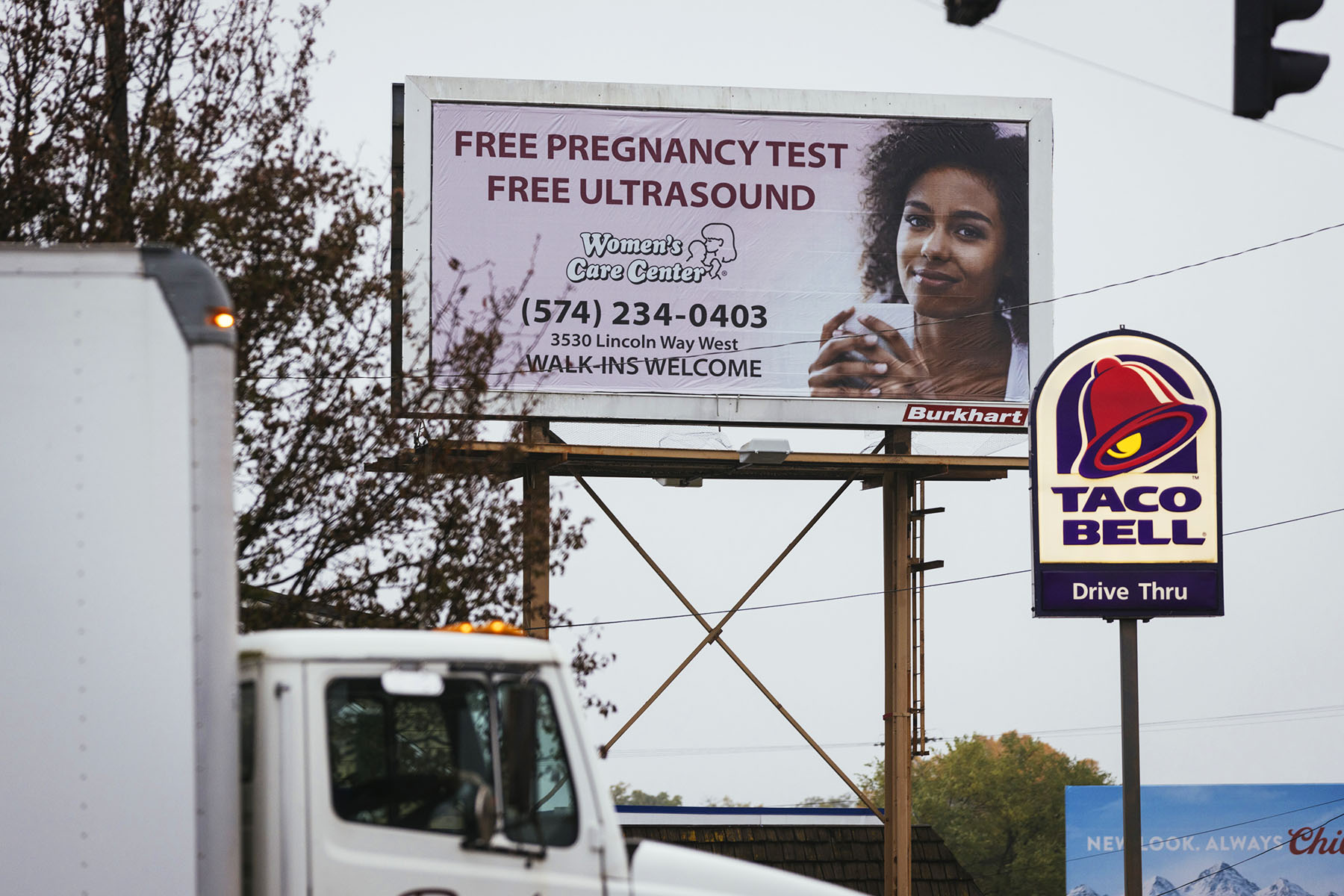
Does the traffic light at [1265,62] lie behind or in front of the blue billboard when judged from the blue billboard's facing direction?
in front

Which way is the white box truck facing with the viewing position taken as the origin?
facing to the right of the viewer

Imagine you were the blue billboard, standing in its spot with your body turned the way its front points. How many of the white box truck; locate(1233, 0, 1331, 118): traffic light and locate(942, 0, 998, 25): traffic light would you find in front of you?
3

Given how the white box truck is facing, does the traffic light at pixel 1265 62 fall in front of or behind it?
in front

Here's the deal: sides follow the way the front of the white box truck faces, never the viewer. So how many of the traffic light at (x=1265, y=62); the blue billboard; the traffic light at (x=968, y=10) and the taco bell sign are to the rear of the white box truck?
0

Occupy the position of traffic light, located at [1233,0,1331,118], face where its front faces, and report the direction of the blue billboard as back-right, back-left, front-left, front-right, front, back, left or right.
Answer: left

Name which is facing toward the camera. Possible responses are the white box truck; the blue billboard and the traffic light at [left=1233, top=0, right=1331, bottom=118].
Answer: the blue billboard

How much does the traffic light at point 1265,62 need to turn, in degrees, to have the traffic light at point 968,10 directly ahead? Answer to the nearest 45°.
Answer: approximately 135° to its right

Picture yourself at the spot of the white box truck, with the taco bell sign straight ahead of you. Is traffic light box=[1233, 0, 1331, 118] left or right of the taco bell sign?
right

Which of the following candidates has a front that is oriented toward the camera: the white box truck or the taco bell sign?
the taco bell sign

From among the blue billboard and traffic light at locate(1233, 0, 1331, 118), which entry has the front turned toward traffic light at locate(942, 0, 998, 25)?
the blue billboard

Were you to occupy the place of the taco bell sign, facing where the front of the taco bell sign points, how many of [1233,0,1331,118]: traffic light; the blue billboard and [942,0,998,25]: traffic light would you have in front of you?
2

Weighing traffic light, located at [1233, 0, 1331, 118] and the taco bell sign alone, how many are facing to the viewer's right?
1

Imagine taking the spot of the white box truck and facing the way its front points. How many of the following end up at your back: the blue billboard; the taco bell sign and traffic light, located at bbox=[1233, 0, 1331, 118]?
0

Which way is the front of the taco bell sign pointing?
toward the camera

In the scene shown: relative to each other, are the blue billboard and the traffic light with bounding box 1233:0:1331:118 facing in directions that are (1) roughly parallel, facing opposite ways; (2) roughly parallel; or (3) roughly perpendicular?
roughly perpendicular

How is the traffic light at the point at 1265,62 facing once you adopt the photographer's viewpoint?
facing to the right of the viewer

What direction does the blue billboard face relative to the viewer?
toward the camera

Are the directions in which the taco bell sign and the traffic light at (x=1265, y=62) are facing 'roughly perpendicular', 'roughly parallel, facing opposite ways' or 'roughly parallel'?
roughly perpendicular
